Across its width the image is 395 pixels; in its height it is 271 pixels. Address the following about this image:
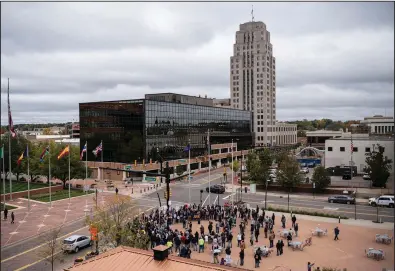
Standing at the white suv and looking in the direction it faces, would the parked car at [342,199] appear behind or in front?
in front

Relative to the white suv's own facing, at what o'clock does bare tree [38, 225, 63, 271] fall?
The bare tree is roughly at 10 o'clock from the white suv.

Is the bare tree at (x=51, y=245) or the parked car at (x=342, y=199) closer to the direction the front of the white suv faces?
the parked car

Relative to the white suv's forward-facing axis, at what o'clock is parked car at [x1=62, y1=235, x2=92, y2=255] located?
The parked car is roughly at 10 o'clock from the white suv.

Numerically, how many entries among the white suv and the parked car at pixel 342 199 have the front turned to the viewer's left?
2

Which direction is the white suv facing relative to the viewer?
to the viewer's left

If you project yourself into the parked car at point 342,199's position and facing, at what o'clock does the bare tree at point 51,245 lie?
The bare tree is roughly at 10 o'clock from the parked car.

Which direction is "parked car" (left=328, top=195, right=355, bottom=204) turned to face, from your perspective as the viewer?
facing to the left of the viewer

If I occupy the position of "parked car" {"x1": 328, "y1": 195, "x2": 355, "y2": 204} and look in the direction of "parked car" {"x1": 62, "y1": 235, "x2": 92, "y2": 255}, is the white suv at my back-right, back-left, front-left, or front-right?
back-left

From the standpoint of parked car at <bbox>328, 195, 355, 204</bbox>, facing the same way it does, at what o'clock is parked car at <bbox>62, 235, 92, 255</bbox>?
parked car at <bbox>62, 235, 92, 255</bbox> is roughly at 10 o'clock from parked car at <bbox>328, 195, 355, 204</bbox>.

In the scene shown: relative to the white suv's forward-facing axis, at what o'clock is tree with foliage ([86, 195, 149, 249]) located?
The tree with foliage is roughly at 10 o'clock from the white suv.
